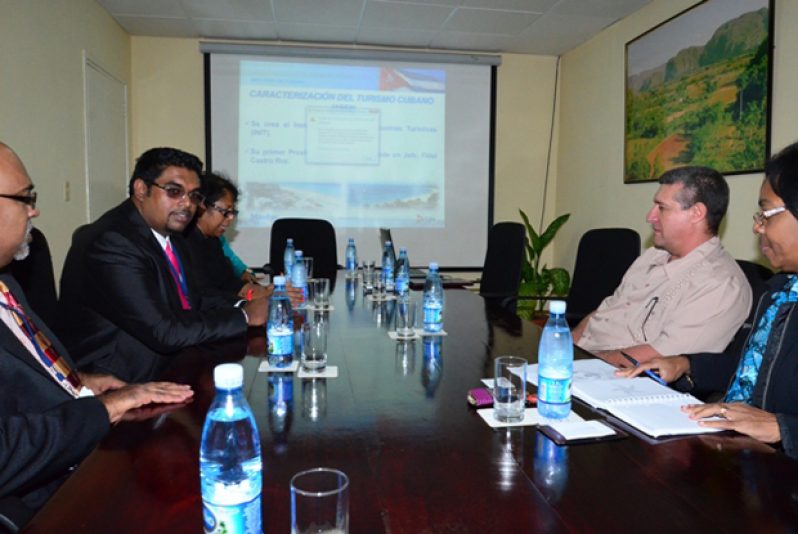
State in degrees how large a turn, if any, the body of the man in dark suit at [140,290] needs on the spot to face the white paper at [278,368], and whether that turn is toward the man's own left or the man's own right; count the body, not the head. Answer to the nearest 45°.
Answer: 0° — they already face it

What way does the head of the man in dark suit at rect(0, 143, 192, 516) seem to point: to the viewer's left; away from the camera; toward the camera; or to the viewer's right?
to the viewer's right

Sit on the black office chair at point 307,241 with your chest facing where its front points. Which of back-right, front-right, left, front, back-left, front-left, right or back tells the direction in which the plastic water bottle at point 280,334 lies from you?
front

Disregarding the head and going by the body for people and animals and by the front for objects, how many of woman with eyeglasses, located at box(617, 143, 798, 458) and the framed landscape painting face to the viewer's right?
0

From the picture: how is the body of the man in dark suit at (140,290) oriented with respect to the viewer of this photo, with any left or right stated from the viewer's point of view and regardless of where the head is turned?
facing the viewer and to the right of the viewer

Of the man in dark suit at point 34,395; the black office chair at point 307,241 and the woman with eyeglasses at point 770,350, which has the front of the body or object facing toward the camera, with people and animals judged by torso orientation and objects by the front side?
the black office chair

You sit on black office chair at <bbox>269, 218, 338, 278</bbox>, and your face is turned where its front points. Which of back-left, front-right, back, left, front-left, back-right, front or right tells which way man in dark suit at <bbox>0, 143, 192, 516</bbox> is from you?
front

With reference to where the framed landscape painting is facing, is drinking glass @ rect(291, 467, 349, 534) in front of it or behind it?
in front

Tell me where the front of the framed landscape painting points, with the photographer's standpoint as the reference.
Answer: facing the viewer and to the left of the viewer

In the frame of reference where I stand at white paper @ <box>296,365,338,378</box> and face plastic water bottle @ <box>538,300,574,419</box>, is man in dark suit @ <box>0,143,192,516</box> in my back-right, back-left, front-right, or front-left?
back-right

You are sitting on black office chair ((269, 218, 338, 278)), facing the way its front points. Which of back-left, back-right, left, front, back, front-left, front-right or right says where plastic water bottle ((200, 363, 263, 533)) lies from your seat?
front

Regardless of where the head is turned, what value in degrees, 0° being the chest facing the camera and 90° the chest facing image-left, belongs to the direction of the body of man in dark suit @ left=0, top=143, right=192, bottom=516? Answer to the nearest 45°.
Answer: approximately 270°

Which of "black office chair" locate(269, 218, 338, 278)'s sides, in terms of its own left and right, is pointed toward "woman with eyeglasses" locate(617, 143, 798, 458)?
front

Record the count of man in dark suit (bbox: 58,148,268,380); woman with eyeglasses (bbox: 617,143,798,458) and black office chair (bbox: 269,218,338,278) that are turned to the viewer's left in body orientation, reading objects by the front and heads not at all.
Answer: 1

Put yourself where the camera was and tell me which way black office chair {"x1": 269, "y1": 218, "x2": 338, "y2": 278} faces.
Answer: facing the viewer

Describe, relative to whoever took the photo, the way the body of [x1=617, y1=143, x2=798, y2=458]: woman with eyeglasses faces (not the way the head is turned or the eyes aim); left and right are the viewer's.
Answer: facing to the left of the viewer

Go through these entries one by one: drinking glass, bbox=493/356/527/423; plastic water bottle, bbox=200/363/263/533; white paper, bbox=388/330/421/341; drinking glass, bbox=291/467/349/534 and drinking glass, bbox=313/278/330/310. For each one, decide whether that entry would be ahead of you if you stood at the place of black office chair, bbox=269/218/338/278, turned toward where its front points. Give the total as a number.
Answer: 5

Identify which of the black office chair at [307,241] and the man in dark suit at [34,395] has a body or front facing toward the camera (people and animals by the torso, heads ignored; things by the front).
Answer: the black office chair

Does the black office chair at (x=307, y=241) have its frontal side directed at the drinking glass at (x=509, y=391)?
yes
